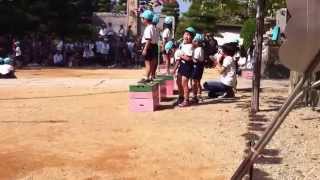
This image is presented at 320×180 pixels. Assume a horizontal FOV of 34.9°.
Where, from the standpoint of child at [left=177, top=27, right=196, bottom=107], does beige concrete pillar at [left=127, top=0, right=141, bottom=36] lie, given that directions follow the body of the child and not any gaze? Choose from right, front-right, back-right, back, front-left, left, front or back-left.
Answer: back-right

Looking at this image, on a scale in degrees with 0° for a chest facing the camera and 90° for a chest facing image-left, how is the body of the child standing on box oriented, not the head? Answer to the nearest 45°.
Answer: approximately 90°

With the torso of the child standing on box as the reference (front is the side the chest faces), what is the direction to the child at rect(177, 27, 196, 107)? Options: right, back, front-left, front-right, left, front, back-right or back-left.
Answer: back

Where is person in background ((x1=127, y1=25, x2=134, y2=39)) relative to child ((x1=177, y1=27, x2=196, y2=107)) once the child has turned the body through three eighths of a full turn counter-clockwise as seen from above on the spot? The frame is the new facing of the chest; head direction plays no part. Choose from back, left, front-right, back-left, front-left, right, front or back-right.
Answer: left

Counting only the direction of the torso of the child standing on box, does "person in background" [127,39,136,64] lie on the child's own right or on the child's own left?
on the child's own right

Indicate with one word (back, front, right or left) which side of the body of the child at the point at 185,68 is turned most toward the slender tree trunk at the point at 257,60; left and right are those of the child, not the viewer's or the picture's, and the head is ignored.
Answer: left

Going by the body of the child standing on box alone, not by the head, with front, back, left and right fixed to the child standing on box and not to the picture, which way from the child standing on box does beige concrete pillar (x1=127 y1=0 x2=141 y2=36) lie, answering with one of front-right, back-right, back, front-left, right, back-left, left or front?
right

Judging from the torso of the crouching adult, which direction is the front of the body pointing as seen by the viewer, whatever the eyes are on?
to the viewer's left

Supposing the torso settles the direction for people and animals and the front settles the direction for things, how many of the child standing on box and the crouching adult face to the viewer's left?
2

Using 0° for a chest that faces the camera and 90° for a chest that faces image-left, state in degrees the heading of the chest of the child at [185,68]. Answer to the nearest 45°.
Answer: approximately 45°

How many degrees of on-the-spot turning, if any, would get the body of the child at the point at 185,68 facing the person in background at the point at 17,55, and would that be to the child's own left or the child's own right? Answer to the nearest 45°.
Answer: approximately 90° to the child's own right

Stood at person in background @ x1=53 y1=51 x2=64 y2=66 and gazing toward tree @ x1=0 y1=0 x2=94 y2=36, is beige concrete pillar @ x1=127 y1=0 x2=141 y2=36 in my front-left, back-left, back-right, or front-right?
front-right
